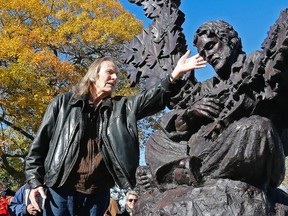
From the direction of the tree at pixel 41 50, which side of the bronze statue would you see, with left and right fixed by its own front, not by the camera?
right

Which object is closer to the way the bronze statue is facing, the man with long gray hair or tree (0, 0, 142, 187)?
the man with long gray hair

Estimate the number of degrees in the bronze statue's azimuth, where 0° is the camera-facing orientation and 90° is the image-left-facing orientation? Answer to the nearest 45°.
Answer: approximately 45°

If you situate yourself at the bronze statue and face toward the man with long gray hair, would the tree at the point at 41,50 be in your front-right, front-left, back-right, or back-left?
front-right

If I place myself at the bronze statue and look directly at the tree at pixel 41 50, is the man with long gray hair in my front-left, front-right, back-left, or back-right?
front-left

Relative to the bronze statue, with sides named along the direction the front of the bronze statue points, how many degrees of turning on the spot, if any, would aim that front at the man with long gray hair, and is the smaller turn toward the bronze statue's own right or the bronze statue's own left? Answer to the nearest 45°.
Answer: approximately 45° to the bronze statue's own right
